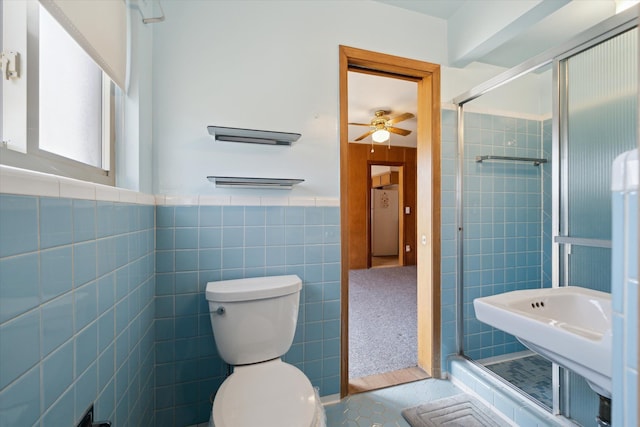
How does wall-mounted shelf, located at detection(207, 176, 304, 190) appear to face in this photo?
toward the camera

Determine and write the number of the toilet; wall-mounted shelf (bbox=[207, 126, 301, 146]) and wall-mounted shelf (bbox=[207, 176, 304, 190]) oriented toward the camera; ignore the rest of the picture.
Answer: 3

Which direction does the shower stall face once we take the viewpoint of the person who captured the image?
facing the viewer and to the left of the viewer

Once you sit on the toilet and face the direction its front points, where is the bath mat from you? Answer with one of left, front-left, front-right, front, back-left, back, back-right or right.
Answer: left

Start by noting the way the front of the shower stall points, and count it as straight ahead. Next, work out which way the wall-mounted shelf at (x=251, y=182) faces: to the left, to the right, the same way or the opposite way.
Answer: to the left

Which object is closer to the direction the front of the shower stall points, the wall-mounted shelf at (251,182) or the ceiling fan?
the wall-mounted shelf

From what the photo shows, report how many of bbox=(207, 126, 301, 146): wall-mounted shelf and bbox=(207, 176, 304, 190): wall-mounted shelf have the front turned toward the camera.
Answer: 2

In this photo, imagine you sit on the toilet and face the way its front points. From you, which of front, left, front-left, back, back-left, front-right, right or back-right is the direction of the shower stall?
left

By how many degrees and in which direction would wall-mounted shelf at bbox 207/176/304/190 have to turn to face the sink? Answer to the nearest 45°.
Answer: approximately 45° to its left

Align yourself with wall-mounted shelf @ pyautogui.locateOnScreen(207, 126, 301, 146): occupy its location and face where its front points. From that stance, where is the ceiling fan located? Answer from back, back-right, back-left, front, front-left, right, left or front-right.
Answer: back-left

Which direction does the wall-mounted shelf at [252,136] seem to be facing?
toward the camera

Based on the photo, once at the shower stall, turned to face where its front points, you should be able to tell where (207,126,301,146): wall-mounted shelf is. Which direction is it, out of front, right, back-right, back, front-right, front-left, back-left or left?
front

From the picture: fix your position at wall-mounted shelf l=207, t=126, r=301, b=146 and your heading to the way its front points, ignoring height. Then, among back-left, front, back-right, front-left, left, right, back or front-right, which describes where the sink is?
front-left
